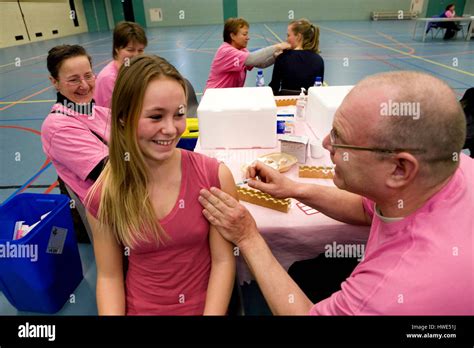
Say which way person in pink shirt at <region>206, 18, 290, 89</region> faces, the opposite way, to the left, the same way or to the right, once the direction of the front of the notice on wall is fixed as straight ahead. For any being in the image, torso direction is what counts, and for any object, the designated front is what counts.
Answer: to the left

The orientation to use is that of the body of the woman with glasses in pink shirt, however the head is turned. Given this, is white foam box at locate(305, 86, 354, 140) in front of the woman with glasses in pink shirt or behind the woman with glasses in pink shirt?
in front

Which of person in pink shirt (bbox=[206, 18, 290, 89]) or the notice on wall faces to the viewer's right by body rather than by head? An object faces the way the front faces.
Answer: the person in pink shirt

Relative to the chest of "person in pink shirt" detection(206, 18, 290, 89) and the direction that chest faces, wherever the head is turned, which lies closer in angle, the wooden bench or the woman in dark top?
the woman in dark top

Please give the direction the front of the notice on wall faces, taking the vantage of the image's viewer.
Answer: facing the viewer

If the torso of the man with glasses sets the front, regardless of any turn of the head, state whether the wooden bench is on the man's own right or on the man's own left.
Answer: on the man's own right

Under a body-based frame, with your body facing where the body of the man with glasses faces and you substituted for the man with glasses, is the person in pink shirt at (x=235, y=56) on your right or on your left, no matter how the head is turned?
on your right

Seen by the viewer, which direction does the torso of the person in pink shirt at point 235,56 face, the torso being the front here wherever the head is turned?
to the viewer's right

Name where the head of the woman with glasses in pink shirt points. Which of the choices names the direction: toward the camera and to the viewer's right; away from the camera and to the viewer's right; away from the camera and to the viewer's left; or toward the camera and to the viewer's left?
toward the camera and to the viewer's right

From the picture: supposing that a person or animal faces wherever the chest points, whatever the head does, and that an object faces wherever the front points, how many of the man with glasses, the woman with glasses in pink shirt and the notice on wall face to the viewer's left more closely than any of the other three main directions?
1

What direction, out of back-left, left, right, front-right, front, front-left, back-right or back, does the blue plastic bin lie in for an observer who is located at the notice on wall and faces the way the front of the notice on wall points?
front

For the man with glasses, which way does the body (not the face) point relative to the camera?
to the viewer's left

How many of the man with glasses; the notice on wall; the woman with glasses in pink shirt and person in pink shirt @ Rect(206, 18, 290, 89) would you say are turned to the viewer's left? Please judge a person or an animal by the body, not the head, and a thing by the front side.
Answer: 1

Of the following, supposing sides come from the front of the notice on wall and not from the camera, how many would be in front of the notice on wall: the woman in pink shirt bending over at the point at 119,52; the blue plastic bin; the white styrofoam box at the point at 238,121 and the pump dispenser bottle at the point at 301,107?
4
